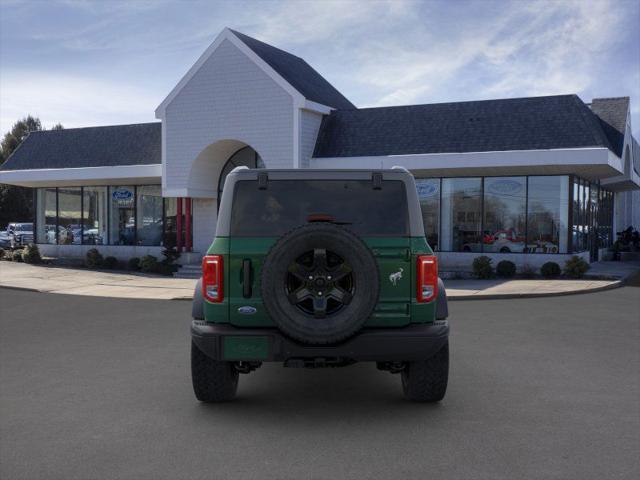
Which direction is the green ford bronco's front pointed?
away from the camera

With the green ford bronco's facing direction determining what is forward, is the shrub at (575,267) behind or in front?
in front

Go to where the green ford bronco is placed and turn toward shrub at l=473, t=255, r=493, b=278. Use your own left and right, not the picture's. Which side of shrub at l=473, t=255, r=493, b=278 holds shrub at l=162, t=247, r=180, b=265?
left

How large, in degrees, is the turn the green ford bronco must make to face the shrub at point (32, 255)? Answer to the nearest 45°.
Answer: approximately 45° to its left

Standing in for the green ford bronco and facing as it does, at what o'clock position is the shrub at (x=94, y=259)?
The shrub is roughly at 11 o'clock from the green ford bronco.

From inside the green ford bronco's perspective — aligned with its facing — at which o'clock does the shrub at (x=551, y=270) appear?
The shrub is roughly at 1 o'clock from the green ford bronco.

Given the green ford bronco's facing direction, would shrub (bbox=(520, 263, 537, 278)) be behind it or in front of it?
in front

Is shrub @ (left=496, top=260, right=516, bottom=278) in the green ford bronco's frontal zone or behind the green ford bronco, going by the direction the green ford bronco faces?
frontal zone
